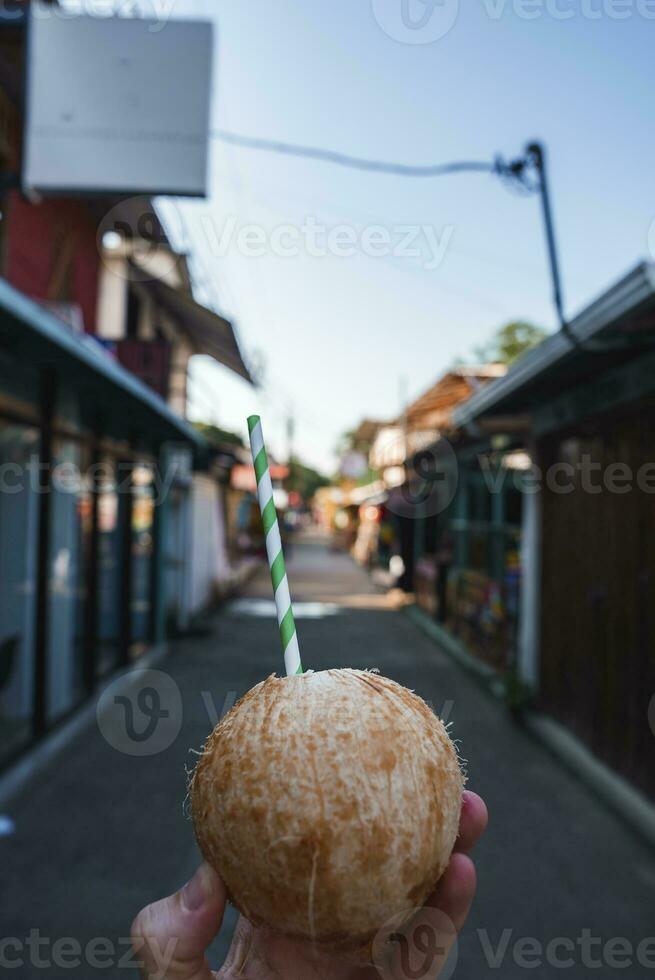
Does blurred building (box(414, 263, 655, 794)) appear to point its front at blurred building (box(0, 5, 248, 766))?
yes

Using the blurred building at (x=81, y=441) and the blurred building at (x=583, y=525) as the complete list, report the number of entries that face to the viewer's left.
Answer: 1

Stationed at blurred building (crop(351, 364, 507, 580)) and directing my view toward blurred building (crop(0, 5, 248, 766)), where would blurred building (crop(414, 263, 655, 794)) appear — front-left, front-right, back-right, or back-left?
front-left

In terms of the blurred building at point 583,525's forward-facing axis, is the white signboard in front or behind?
in front

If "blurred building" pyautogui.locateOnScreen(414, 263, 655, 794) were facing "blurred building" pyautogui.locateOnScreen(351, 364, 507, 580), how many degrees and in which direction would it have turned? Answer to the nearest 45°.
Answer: approximately 90° to its right

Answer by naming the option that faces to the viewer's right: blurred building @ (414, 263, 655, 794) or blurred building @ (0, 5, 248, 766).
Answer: blurred building @ (0, 5, 248, 766)

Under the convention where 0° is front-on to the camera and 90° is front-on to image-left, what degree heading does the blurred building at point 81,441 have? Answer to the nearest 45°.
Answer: approximately 270°

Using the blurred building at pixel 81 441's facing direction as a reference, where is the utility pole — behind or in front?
in front

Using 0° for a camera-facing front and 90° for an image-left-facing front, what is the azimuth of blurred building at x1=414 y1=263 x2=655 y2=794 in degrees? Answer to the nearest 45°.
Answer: approximately 90°
